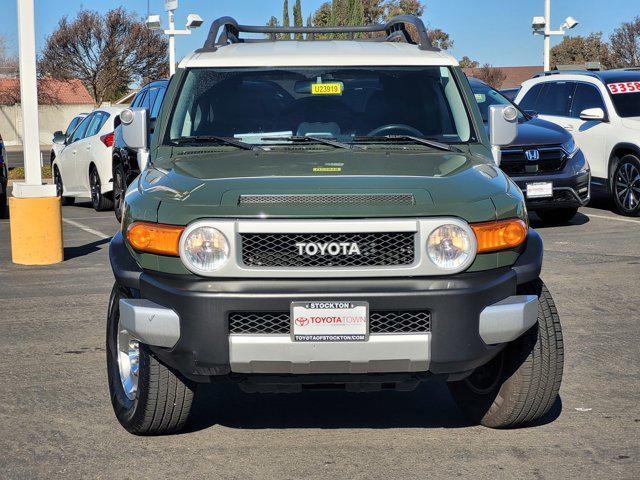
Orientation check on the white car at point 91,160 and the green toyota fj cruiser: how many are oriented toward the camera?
1

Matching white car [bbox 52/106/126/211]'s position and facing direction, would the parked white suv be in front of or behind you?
behind

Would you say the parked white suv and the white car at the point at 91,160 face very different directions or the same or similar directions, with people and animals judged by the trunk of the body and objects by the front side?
very different directions

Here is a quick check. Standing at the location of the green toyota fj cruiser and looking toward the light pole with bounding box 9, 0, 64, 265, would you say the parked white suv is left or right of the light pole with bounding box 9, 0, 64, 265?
right

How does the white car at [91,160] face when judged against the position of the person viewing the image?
facing away from the viewer and to the left of the viewer

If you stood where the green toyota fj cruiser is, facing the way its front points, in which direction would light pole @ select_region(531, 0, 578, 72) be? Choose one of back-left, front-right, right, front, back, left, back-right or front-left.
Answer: back

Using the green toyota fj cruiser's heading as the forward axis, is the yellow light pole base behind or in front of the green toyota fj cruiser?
behind

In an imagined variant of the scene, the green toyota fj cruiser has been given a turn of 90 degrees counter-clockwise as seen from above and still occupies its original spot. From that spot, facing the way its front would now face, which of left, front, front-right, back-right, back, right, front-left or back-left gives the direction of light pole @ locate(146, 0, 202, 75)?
left

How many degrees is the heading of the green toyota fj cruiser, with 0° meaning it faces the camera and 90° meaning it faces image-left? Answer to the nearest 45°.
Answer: approximately 0°

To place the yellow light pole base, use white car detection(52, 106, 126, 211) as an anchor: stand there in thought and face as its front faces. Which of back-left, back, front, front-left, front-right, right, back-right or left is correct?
back-left

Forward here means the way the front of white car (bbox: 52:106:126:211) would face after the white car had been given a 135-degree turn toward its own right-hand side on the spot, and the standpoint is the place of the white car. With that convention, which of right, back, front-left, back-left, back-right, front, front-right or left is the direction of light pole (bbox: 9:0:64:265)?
right
